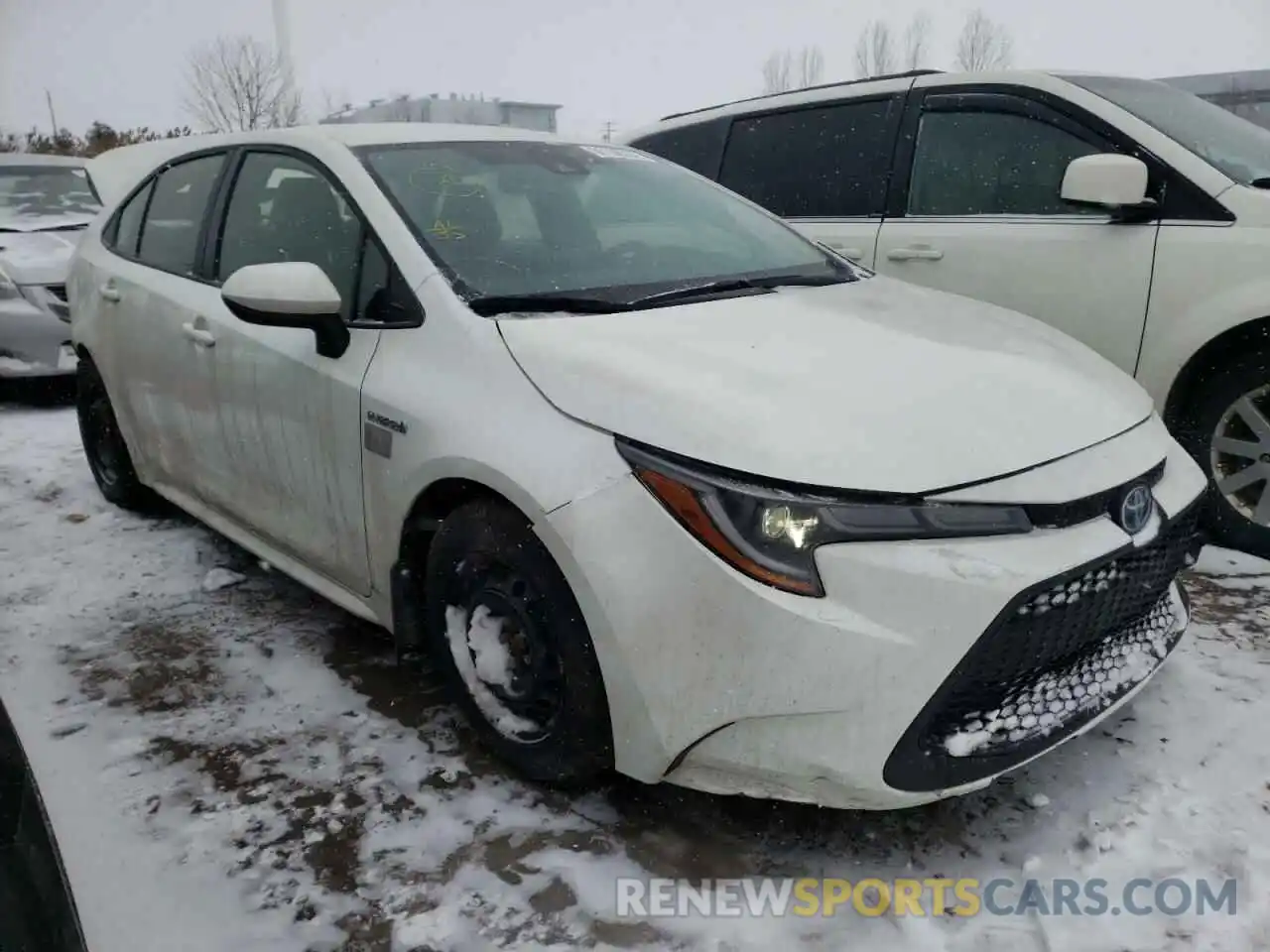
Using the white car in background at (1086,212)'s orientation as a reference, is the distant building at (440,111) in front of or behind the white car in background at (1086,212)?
behind

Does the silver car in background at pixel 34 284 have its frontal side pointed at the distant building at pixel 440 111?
no

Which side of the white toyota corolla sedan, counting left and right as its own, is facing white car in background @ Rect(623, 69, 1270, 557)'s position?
left

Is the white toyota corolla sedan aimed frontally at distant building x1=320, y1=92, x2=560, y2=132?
no

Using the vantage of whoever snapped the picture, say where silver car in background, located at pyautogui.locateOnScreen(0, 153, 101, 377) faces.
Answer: facing the viewer and to the right of the viewer

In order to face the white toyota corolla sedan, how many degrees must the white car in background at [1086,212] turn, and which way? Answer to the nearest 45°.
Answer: approximately 90° to its right

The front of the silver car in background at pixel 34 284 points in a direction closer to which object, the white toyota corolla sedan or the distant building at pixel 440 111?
the white toyota corolla sedan

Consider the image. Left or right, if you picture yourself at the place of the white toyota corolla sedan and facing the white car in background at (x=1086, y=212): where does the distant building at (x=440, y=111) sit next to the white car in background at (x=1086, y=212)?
left

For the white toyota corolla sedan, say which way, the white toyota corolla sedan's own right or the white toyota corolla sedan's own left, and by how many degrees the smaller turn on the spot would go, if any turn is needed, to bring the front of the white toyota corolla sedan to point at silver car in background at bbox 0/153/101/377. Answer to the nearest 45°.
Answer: approximately 180°

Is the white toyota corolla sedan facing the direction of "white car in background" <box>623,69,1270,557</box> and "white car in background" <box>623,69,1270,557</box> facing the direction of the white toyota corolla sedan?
no

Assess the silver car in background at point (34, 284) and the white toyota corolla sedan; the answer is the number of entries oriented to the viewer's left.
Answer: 0

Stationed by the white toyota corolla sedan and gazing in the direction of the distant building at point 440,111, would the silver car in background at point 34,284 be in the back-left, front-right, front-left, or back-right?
front-left

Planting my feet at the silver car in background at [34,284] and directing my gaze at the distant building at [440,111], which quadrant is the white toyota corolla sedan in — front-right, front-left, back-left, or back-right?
back-right

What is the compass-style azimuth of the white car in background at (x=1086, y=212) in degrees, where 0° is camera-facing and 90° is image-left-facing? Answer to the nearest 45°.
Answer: approximately 315°

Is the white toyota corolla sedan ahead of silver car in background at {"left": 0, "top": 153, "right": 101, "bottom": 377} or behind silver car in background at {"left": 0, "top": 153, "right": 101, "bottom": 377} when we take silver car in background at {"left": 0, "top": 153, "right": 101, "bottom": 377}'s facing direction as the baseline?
ahead
